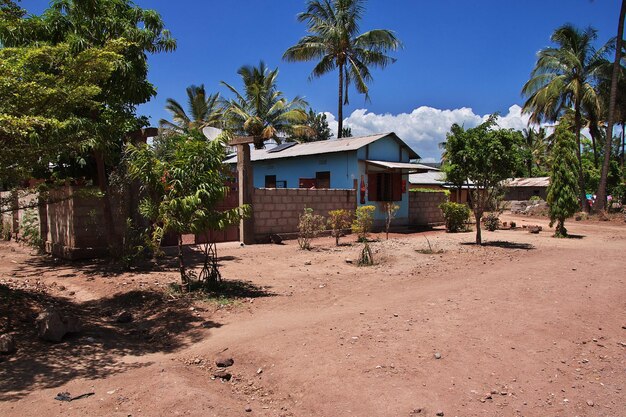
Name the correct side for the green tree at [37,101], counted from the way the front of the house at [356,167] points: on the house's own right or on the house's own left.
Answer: on the house's own right

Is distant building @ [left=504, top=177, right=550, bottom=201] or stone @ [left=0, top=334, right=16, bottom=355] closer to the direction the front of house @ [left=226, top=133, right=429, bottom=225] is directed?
the stone

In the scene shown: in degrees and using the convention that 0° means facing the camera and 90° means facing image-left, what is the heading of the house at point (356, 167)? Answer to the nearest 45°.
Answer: approximately 315°

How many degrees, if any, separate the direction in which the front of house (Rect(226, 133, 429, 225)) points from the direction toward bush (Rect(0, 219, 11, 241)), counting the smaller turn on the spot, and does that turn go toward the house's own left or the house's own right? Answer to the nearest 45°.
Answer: approximately 135° to the house's own right

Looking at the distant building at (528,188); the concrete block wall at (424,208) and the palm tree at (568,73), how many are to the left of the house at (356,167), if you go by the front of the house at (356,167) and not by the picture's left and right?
3

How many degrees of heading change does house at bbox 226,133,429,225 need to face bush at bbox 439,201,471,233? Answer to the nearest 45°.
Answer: approximately 45° to its left

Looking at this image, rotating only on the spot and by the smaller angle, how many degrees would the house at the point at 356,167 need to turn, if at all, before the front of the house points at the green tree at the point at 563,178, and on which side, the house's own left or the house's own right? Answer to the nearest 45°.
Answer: approximately 45° to the house's own left

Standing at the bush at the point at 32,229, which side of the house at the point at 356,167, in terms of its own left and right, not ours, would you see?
right

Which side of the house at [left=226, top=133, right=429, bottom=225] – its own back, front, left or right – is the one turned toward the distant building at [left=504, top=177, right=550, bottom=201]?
left

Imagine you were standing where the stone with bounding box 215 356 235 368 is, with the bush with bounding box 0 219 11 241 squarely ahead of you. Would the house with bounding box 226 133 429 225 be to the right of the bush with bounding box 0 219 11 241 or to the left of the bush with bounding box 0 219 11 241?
right

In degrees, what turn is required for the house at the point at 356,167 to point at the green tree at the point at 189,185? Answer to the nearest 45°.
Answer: approximately 45° to its right

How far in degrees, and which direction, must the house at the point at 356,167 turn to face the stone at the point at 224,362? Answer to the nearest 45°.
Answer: approximately 45° to its right

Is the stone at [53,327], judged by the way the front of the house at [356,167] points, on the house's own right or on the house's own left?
on the house's own right

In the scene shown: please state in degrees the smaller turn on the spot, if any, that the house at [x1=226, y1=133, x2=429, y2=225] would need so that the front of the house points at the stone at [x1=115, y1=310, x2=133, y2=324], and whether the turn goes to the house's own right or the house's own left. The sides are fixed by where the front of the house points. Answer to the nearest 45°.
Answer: approximately 45° to the house's own right

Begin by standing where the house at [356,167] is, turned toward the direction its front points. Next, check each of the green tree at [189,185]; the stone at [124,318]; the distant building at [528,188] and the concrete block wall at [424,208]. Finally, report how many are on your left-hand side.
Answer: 2

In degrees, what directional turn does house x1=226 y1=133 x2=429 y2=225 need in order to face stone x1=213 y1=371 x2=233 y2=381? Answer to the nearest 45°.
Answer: approximately 45° to its right

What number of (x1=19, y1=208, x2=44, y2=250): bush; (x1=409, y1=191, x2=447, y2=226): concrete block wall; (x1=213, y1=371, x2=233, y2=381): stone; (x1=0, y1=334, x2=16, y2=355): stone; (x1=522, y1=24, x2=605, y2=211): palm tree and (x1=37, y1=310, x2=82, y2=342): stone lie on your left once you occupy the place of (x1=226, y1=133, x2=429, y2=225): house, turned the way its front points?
2
